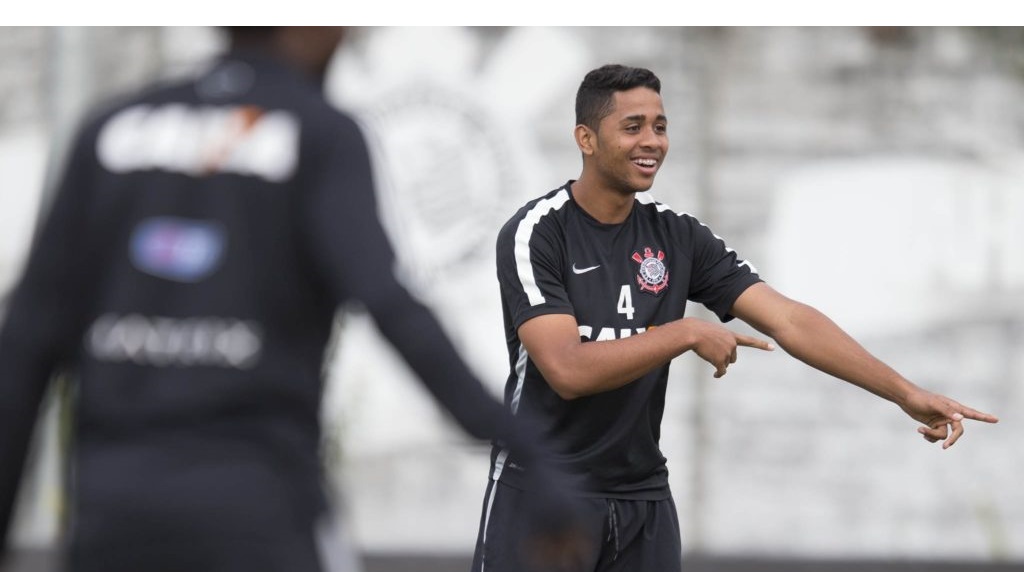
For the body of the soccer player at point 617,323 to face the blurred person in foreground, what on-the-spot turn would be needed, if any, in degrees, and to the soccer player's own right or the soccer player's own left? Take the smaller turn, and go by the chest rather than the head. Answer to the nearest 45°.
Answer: approximately 45° to the soccer player's own right

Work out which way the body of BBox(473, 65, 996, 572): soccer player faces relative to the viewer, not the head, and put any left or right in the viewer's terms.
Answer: facing the viewer and to the right of the viewer
